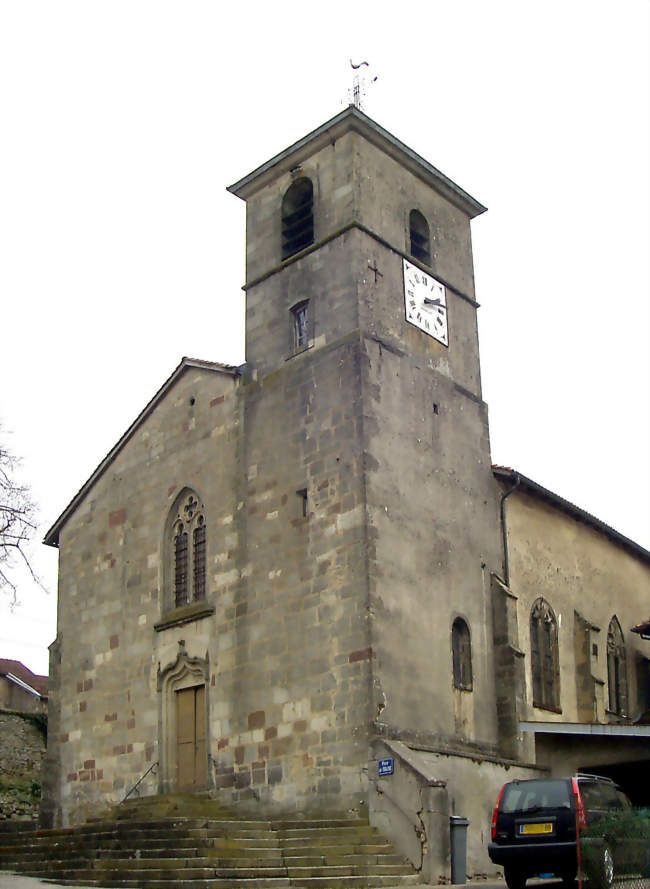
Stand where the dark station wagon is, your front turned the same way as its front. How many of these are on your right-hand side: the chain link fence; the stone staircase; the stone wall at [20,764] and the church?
1

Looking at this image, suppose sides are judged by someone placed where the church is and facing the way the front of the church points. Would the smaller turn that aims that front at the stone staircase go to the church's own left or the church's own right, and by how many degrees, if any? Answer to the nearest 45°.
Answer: approximately 45° to the church's own left

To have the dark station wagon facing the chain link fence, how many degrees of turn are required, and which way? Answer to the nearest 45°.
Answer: approximately 90° to its right

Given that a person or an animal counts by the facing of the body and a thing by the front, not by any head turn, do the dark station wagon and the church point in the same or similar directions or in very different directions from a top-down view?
very different directions

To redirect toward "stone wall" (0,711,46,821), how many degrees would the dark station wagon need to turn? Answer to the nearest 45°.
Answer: approximately 90° to its left

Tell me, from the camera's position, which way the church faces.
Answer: facing the viewer and to the left of the viewer

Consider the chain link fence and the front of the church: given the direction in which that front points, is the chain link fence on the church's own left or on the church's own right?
on the church's own left

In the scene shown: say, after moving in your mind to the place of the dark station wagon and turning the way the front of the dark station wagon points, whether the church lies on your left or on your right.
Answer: on your left

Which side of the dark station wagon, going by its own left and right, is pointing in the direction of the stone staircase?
left

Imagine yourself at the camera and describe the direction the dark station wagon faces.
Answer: facing away from the viewer and to the right of the viewer

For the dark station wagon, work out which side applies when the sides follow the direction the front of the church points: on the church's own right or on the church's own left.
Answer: on the church's own left
